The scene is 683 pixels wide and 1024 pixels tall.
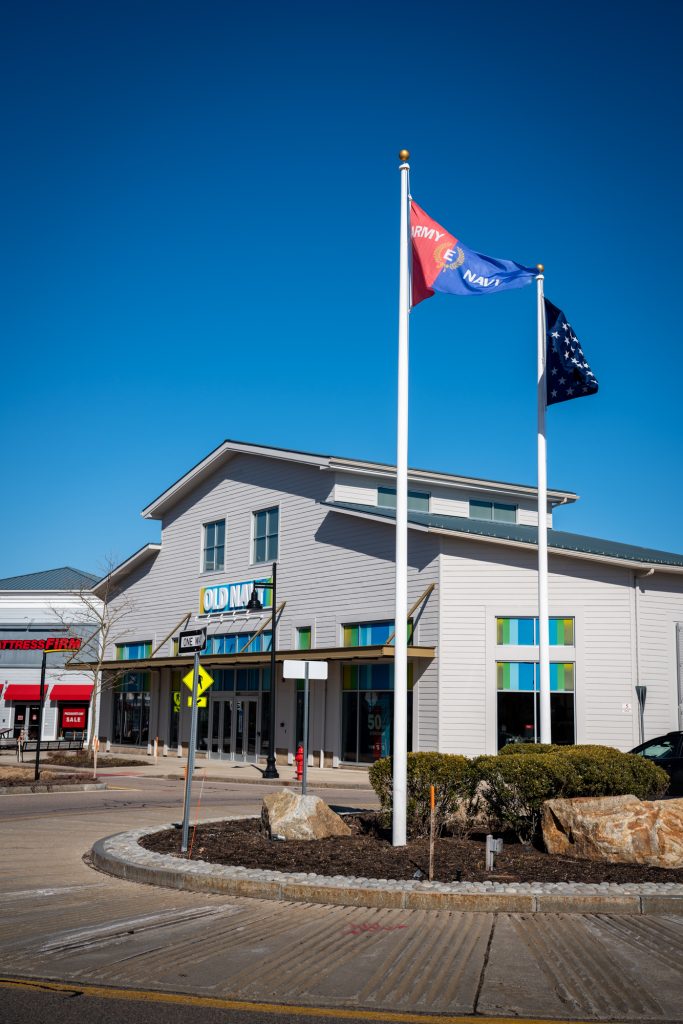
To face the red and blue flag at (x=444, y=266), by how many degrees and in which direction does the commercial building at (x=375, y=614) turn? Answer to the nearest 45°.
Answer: approximately 45° to its left

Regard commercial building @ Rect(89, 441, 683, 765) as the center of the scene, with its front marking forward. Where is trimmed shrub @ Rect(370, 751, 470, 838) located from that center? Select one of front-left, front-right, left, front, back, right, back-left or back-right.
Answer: front-left

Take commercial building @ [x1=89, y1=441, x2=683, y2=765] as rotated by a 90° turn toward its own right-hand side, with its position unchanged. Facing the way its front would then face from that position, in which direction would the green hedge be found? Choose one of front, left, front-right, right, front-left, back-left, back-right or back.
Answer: back-left

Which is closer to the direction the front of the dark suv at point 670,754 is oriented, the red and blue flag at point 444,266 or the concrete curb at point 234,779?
the concrete curb

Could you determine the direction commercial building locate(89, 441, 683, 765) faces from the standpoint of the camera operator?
facing the viewer and to the left of the viewer

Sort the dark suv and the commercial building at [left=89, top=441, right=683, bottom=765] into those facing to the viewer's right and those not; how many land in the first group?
0

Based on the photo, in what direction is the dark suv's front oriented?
to the viewer's left

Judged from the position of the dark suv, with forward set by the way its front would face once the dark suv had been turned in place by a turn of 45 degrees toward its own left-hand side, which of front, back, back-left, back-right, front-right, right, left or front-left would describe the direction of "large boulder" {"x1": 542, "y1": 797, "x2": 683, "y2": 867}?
front-left

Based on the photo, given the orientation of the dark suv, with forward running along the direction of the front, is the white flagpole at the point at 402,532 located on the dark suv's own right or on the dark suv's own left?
on the dark suv's own left

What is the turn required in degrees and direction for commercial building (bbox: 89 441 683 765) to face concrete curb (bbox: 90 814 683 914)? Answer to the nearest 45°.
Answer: approximately 45° to its left

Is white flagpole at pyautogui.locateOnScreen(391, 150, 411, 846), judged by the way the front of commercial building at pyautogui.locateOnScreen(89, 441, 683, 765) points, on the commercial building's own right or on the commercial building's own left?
on the commercial building's own left
